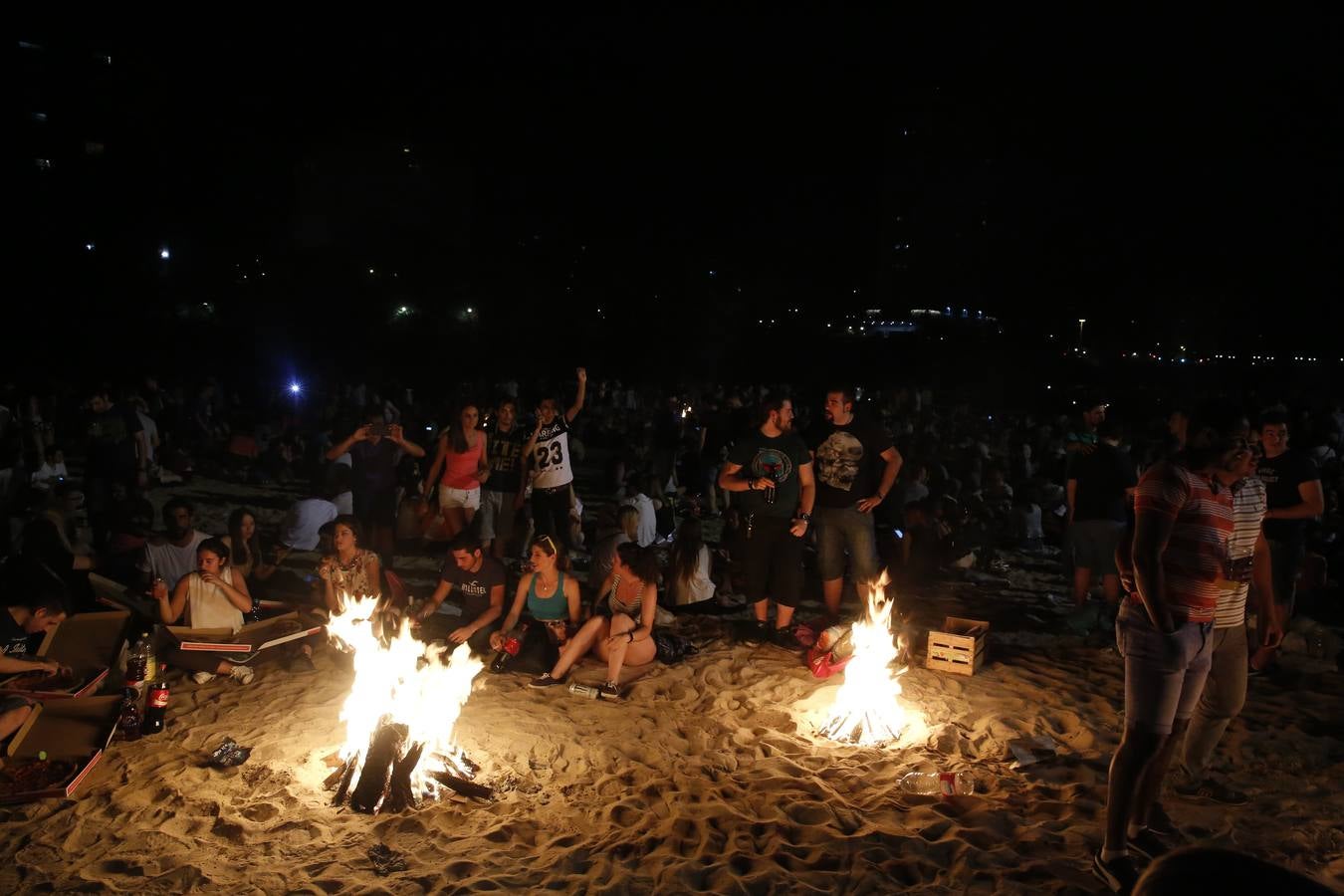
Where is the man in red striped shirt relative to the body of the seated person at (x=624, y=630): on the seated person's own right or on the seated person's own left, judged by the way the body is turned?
on the seated person's own left

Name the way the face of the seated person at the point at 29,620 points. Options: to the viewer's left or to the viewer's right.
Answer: to the viewer's right

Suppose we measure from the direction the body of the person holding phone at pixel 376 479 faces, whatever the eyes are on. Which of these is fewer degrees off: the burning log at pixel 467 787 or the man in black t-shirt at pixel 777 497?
the burning log

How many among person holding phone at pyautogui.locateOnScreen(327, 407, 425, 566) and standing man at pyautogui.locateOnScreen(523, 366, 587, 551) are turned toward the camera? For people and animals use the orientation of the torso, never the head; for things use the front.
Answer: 2

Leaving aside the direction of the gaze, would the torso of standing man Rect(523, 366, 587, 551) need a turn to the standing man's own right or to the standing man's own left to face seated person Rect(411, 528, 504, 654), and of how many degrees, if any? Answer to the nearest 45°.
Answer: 0° — they already face them

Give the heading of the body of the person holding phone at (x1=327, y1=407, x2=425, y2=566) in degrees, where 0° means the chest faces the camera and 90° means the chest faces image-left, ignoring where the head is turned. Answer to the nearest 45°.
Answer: approximately 0°

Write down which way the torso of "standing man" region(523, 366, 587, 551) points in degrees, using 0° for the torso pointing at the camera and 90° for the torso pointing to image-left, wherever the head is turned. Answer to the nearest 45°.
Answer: approximately 0°

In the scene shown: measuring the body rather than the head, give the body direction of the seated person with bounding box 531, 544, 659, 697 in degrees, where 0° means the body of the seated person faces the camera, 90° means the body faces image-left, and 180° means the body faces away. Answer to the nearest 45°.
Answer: approximately 45°

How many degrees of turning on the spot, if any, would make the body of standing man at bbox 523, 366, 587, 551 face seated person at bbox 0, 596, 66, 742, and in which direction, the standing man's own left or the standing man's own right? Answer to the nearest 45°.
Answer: approximately 45° to the standing man's own right
